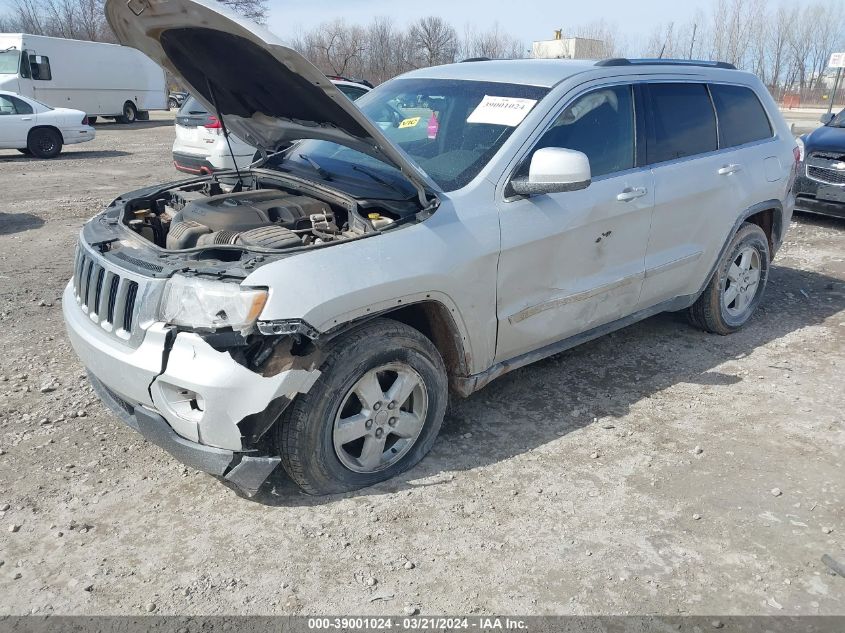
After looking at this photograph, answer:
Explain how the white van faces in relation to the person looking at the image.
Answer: facing the viewer and to the left of the viewer

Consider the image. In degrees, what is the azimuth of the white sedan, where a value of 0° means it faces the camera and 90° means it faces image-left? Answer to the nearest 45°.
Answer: approximately 90°

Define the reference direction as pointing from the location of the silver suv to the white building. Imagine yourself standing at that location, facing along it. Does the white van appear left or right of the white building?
left

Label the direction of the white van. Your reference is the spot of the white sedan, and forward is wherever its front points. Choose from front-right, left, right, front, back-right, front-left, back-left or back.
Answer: right

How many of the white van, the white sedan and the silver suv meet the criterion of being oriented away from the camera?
0

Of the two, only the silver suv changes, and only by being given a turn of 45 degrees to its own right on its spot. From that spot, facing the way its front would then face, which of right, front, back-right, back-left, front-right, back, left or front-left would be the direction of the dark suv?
back-right

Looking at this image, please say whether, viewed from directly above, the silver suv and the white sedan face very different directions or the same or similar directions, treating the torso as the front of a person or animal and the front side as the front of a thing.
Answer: same or similar directions

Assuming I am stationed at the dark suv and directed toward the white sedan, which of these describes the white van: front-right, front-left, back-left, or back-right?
front-right

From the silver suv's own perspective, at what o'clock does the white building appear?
The white building is roughly at 5 o'clock from the silver suv.

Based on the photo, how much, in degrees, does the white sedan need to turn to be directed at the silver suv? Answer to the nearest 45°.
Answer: approximately 90° to its left

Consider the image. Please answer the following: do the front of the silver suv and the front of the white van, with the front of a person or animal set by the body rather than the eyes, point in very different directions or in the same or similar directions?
same or similar directions

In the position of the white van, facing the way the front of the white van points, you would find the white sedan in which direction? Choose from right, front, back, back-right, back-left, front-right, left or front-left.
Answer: front-left

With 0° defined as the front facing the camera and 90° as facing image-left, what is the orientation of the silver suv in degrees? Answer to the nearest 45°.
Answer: approximately 45°
